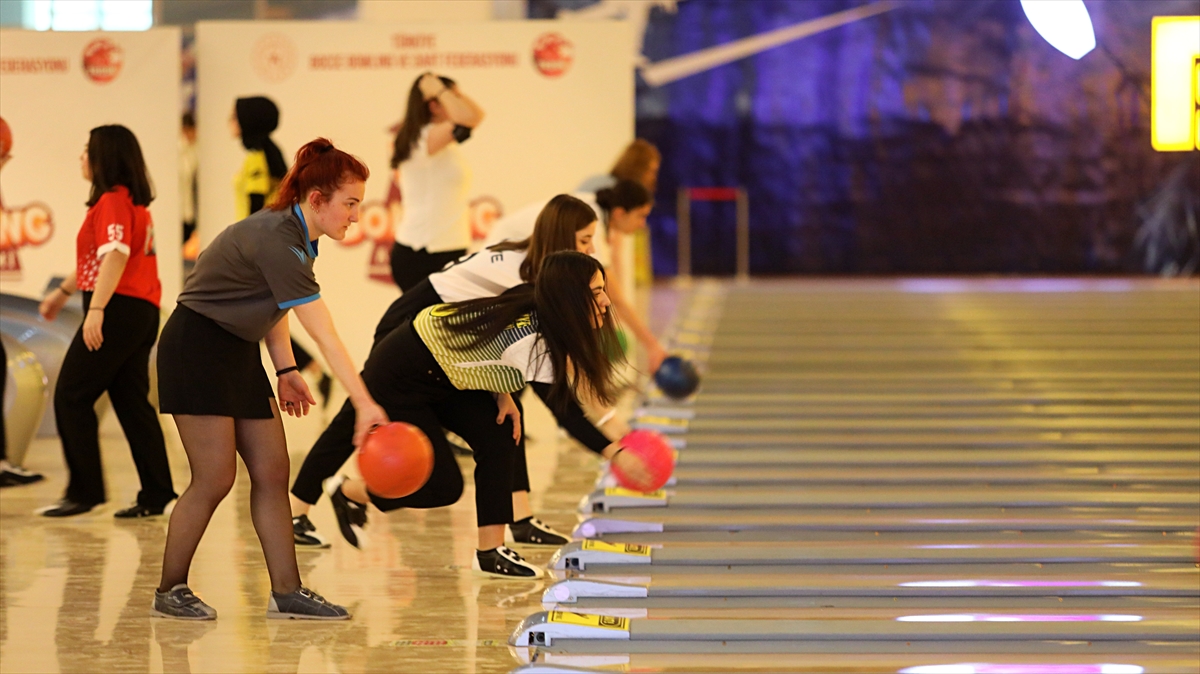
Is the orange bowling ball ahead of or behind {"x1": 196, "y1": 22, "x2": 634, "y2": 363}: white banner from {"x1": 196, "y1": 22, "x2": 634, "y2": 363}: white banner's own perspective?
ahead

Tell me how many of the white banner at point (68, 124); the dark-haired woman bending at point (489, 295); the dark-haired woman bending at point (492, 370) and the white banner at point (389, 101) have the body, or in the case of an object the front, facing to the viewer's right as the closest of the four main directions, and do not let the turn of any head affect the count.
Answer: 2

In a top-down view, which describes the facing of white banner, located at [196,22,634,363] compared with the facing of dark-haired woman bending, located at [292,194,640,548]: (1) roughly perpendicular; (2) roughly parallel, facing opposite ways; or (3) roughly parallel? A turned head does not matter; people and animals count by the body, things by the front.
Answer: roughly perpendicular

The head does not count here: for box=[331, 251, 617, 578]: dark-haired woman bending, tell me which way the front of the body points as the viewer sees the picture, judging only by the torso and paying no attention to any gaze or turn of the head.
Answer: to the viewer's right

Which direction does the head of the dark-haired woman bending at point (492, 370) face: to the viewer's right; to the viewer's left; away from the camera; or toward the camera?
to the viewer's right

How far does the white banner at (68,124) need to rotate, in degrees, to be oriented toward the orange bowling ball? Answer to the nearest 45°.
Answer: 0° — it already faces it

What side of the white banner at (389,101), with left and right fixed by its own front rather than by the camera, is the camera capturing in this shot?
front

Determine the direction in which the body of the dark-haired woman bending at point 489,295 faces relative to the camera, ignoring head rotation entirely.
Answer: to the viewer's right

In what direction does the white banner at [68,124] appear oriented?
toward the camera

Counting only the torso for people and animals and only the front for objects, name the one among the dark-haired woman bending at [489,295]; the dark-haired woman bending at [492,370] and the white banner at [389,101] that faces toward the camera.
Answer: the white banner

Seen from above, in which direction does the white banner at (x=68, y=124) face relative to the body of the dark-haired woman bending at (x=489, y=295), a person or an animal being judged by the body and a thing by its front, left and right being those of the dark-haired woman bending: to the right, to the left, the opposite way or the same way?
to the right

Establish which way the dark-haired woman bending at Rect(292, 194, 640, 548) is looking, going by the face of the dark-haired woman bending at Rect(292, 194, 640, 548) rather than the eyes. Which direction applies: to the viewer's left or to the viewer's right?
to the viewer's right
